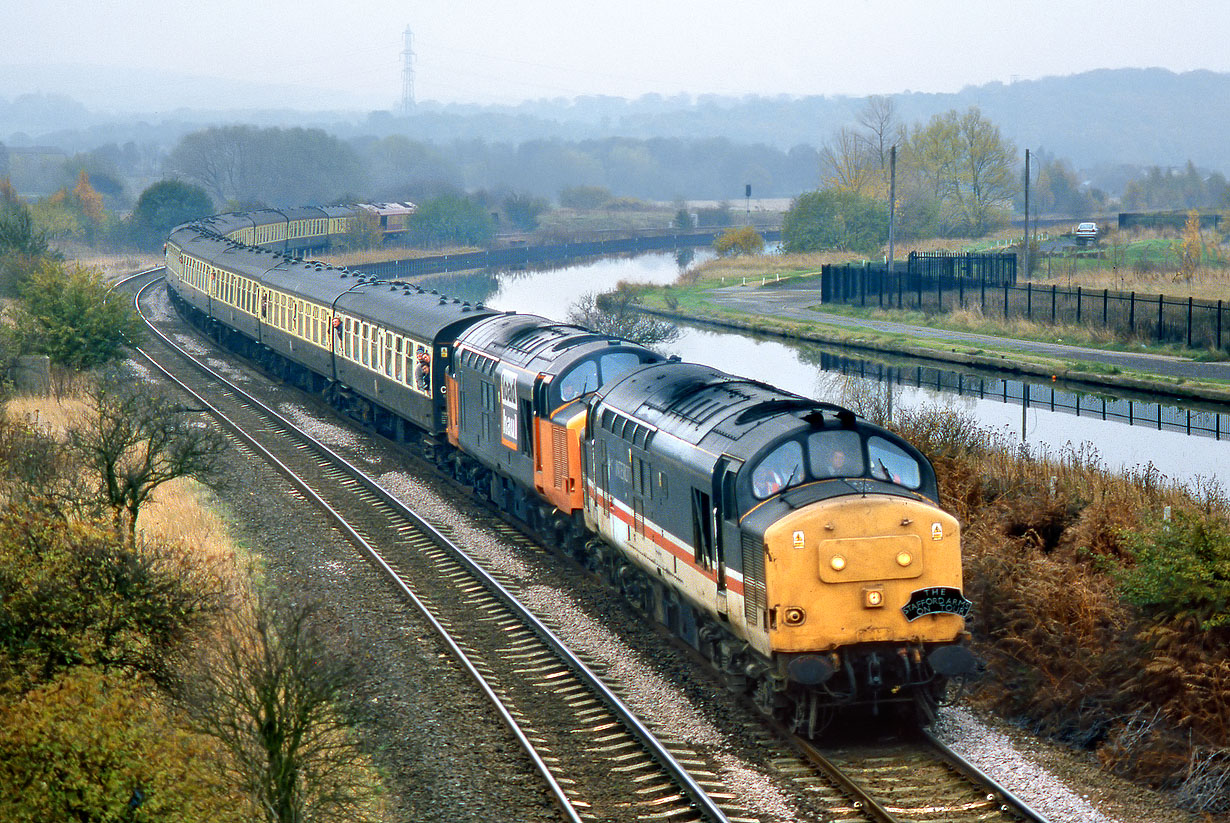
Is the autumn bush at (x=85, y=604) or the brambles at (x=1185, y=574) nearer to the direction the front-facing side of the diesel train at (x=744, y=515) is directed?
the brambles

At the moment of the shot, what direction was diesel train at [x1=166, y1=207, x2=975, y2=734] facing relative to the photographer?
facing the viewer and to the right of the viewer

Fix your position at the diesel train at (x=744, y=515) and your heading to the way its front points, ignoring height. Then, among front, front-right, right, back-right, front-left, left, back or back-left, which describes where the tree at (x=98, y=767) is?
right

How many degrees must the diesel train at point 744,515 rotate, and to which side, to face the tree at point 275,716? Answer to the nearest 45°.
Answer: approximately 90° to its right

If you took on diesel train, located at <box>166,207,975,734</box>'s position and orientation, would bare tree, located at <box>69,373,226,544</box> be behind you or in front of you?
behind

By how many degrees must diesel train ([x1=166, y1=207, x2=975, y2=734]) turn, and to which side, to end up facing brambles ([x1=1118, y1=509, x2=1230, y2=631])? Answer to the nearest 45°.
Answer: approximately 45° to its left

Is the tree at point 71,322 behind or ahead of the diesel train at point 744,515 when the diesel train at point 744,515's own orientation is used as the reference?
behind
